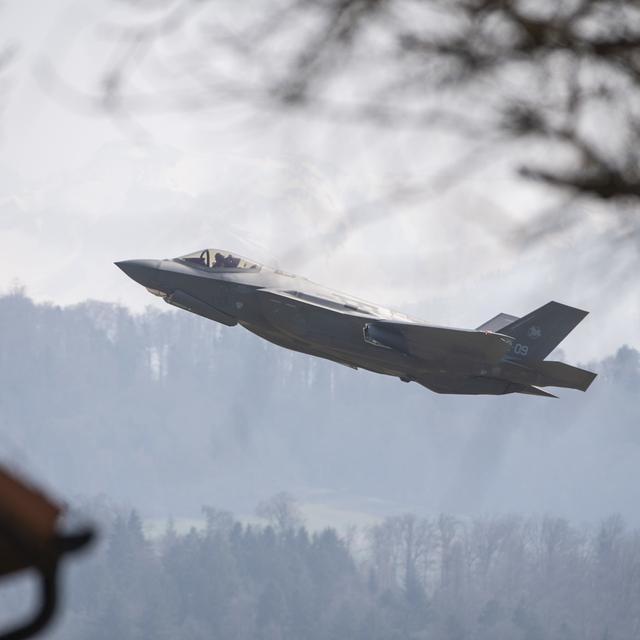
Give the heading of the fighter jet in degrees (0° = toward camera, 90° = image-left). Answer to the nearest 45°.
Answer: approximately 90°

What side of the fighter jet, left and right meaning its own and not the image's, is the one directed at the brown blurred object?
left
